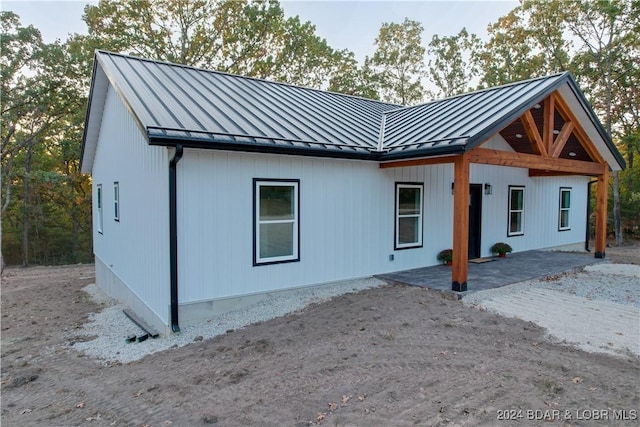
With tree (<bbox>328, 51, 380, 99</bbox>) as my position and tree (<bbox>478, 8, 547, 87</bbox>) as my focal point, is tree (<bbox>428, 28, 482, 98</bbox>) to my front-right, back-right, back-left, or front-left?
front-left

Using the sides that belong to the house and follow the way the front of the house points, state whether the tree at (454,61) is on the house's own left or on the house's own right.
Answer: on the house's own left

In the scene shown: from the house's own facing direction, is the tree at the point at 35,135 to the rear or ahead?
to the rear

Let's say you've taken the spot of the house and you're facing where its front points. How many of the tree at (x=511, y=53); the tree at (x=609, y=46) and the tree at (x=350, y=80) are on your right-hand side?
0

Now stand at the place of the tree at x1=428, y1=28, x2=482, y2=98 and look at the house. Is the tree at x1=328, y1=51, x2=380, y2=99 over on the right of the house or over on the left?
right

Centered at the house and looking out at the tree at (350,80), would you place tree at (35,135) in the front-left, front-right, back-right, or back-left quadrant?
front-left

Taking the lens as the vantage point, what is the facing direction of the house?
facing the viewer and to the right of the viewer

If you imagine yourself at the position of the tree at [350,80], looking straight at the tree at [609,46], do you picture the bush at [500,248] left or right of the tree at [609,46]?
right

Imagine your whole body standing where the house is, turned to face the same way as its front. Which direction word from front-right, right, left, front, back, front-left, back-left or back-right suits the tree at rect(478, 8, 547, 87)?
left

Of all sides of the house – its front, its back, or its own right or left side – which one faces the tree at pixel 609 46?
left

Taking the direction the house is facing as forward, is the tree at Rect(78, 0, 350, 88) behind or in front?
behind

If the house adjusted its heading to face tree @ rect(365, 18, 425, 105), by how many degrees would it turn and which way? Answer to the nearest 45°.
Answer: approximately 135° to its left

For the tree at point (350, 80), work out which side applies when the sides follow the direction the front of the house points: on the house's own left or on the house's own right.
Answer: on the house's own left

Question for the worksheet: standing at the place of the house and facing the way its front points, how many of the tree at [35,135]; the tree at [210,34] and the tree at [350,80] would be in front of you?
0
